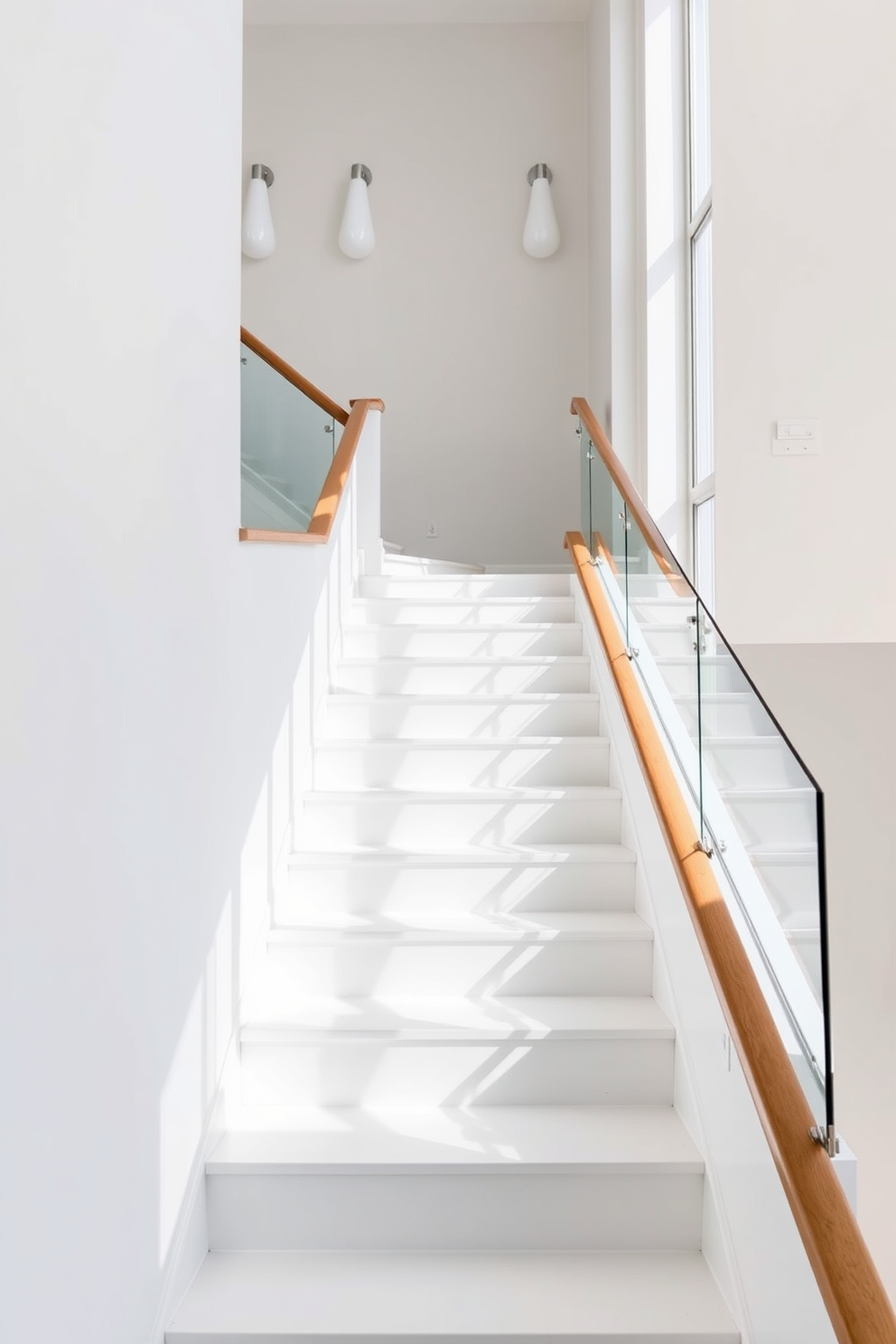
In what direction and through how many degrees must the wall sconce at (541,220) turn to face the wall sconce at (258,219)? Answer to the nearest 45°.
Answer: approximately 90° to its right

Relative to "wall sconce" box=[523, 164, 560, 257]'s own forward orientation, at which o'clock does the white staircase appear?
The white staircase is roughly at 12 o'clock from the wall sconce.

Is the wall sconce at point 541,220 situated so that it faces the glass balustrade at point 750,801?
yes

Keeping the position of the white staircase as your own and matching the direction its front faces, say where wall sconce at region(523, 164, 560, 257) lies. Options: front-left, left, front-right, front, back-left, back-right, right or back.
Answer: back

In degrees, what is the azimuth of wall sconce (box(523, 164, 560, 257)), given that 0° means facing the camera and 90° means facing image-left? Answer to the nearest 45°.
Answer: approximately 0°

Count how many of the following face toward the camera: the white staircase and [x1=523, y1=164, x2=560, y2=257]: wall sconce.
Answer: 2
